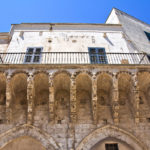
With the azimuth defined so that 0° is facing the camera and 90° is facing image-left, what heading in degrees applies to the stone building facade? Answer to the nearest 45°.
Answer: approximately 0°
